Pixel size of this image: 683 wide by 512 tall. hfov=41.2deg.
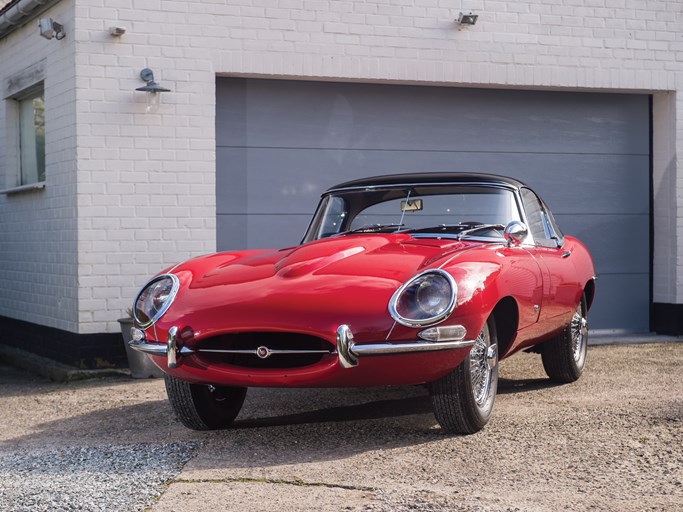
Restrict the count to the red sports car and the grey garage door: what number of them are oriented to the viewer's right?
0

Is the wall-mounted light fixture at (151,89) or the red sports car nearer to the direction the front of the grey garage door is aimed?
the red sports car

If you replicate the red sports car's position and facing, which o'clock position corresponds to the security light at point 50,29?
The security light is roughly at 3 o'clock from the red sports car.

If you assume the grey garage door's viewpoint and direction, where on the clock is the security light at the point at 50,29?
The security light is roughly at 2 o'clock from the grey garage door.

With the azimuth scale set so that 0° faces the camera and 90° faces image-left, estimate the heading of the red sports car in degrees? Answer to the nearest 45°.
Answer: approximately 45°

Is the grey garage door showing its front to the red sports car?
yes

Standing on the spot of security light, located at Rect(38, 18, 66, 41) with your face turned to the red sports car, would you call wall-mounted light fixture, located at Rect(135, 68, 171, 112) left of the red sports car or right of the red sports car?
left

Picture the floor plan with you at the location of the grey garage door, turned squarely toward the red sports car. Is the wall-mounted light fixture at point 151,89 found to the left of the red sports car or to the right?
right
